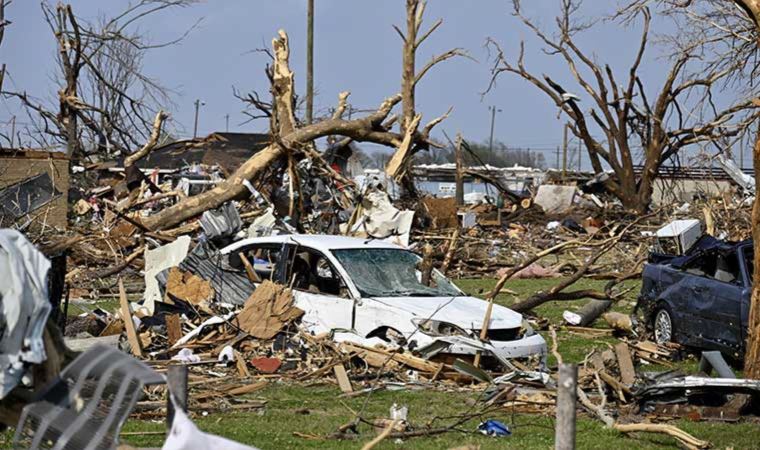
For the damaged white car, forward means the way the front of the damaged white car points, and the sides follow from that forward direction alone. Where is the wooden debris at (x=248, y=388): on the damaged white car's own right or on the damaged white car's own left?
on the damaged white car's own right

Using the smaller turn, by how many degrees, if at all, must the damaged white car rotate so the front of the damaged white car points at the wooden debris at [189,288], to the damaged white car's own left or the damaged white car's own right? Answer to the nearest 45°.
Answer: approximately 135° to the damaged white car's own right

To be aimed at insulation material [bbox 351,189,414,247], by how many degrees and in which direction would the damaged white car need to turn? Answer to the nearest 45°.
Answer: approximately 135° to its left

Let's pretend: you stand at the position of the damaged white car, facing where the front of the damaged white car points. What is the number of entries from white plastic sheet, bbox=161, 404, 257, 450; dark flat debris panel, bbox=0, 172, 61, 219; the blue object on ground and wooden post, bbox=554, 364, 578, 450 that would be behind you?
1

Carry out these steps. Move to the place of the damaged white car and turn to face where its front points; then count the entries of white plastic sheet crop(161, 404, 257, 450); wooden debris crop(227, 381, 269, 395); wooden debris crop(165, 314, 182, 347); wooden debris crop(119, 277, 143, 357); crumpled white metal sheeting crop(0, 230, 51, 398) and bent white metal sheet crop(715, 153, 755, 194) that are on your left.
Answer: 1

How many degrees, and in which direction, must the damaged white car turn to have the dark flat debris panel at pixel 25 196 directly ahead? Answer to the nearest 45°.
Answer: approximately 180°

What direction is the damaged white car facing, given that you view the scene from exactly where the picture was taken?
facing the viewer and to the right of the viewer

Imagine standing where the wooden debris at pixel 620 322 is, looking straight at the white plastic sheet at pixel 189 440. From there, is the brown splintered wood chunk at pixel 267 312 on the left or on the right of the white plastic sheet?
right

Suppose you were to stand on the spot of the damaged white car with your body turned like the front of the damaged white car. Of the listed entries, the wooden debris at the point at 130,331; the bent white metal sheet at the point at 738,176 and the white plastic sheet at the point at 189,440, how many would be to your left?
1

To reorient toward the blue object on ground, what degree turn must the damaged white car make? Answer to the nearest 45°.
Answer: approximately 45° to its right

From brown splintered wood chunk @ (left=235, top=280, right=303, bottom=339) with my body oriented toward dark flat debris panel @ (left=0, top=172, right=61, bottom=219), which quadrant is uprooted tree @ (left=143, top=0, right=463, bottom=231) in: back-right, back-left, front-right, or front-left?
front-right

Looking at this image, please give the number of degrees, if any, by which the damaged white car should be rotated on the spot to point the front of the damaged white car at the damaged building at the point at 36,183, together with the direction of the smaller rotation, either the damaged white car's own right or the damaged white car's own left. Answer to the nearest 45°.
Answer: approximately 180°
